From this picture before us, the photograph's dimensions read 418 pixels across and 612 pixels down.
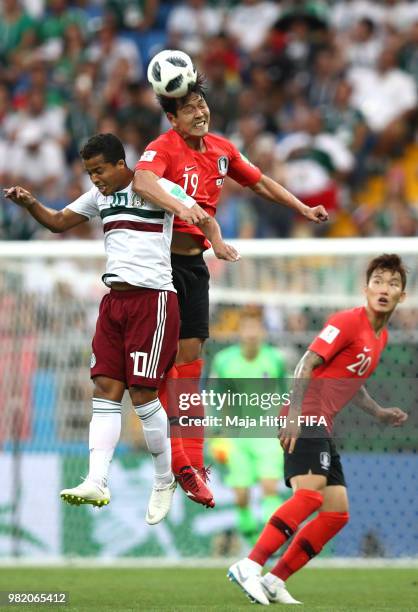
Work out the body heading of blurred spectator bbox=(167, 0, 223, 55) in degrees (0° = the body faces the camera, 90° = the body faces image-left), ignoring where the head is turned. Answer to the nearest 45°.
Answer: approximately 0°

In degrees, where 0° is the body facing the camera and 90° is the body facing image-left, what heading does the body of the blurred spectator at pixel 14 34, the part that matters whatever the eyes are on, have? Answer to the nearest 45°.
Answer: approximately 0°

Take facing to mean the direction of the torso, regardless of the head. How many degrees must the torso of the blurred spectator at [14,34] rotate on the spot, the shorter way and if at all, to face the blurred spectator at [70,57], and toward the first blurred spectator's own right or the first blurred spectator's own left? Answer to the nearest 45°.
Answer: approximately 45° to the first blurred spectator's own left

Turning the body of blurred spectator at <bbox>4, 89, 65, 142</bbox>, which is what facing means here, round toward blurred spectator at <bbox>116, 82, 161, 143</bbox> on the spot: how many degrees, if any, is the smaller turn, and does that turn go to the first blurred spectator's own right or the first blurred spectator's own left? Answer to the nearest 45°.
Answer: approximately 45° to the first blurred spectator's own left

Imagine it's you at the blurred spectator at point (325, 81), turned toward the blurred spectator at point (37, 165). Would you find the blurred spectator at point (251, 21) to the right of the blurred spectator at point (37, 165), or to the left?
right

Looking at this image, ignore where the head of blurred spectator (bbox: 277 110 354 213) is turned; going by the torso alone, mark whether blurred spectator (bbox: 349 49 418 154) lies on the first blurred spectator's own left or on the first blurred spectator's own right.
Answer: on the first blurred spectator's own left
